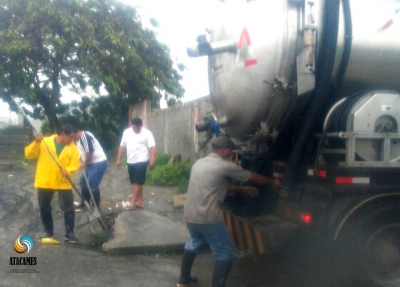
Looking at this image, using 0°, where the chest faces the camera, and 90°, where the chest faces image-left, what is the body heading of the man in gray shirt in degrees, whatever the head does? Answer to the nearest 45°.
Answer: approximately 225°

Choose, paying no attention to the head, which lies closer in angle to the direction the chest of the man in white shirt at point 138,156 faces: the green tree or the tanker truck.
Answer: the tanker truck

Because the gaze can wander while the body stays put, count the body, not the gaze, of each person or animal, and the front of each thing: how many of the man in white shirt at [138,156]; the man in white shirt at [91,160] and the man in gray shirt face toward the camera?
1

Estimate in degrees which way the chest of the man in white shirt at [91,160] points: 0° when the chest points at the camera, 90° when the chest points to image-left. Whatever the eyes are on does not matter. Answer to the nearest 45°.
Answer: approximately 90°

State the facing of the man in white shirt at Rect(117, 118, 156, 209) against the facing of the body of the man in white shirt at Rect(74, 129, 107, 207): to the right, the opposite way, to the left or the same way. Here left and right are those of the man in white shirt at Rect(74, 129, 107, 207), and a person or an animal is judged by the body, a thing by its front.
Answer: to the left

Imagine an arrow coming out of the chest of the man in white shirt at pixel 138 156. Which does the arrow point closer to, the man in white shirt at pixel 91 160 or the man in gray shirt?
the man in gray shirt

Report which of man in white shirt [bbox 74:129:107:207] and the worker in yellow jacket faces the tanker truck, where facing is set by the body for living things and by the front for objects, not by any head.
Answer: the worker in yellow jacket

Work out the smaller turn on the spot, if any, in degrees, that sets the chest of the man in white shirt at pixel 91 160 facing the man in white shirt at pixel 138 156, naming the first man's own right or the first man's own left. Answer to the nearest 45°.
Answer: approximately 180°

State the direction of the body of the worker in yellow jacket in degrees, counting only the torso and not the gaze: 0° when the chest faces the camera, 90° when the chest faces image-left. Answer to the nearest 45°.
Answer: approximately 315°

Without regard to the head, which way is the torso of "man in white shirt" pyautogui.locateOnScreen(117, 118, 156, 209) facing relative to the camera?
toward the camera

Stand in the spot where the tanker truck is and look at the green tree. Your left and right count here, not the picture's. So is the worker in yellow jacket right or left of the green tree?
left

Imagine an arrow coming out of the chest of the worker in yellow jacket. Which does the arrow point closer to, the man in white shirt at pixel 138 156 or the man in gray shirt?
the man in gray shirt

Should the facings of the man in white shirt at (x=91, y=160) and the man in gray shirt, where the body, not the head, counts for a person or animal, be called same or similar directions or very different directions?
very different directions

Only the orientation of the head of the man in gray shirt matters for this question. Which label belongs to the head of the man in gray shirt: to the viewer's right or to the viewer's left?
to the viewer's right

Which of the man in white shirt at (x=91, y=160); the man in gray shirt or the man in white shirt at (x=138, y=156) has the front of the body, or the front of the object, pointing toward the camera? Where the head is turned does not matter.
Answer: the man in white shirt at (x=138, y=156)
